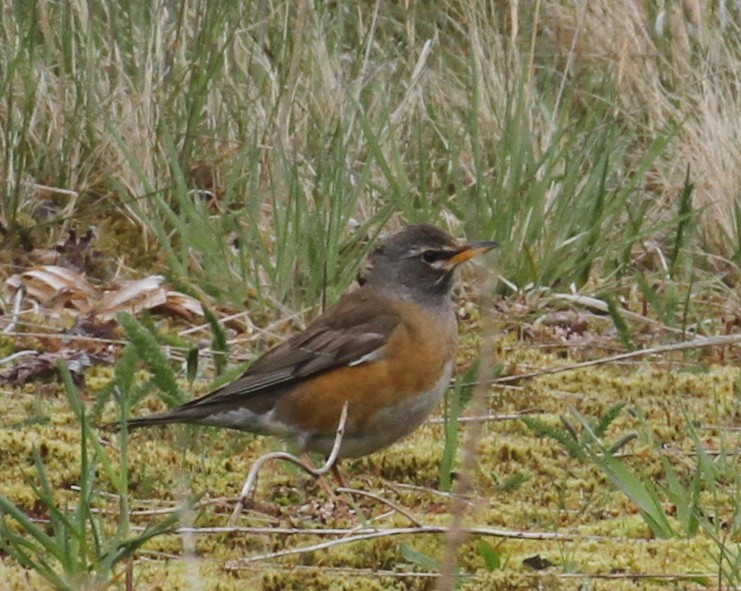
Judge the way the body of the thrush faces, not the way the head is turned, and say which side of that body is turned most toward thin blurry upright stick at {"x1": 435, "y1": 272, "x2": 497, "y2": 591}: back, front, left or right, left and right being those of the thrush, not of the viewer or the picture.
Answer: right

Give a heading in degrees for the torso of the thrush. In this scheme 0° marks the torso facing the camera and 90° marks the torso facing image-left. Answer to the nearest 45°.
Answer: approximately 270°

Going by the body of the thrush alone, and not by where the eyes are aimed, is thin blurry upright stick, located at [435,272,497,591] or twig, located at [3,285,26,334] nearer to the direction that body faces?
the thin blurry upright stick

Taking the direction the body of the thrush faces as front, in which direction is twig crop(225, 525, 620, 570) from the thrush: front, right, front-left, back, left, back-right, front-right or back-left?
right

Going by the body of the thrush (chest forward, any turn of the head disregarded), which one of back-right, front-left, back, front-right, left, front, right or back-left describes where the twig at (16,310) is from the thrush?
back-left
